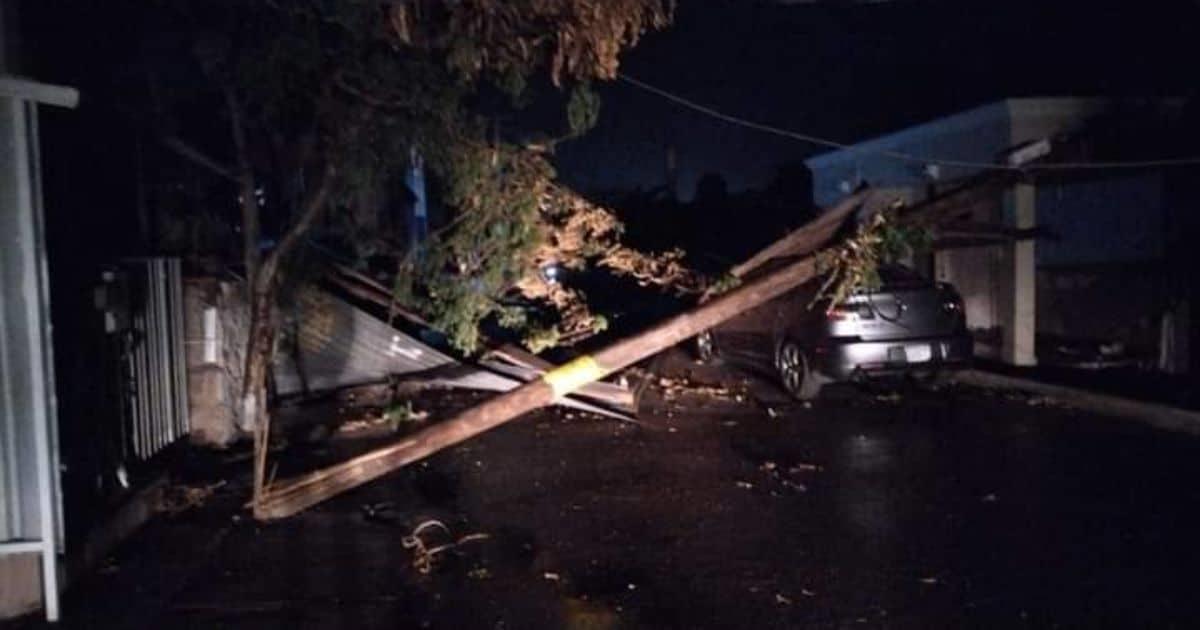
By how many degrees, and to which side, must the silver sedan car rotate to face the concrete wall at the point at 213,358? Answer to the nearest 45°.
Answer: approximately 90° to its left

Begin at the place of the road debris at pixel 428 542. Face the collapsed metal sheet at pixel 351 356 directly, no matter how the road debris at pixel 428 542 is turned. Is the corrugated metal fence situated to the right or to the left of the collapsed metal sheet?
left

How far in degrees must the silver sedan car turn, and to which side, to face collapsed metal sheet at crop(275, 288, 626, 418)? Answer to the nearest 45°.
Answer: approximately 45° to its left

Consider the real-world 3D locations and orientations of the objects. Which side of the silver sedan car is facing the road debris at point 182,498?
left

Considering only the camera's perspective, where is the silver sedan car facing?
facing away from the viewer and to the left of the viewer

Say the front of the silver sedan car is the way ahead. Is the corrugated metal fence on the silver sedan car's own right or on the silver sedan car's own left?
on the silver sedan car's own left

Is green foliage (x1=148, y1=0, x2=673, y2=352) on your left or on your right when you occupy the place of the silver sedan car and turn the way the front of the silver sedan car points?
on your left

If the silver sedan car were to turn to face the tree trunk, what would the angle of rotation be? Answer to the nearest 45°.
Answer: approximately 90° to its left

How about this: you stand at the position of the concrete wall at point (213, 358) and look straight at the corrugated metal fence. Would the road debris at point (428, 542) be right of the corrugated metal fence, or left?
left
